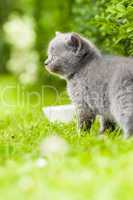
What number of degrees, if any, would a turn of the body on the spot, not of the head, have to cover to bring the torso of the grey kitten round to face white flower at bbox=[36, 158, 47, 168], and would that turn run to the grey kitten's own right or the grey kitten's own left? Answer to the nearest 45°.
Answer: approximately 90° to the grey kitten's own left

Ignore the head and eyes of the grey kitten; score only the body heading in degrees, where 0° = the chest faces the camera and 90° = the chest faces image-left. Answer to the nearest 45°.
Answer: approximately 90°
